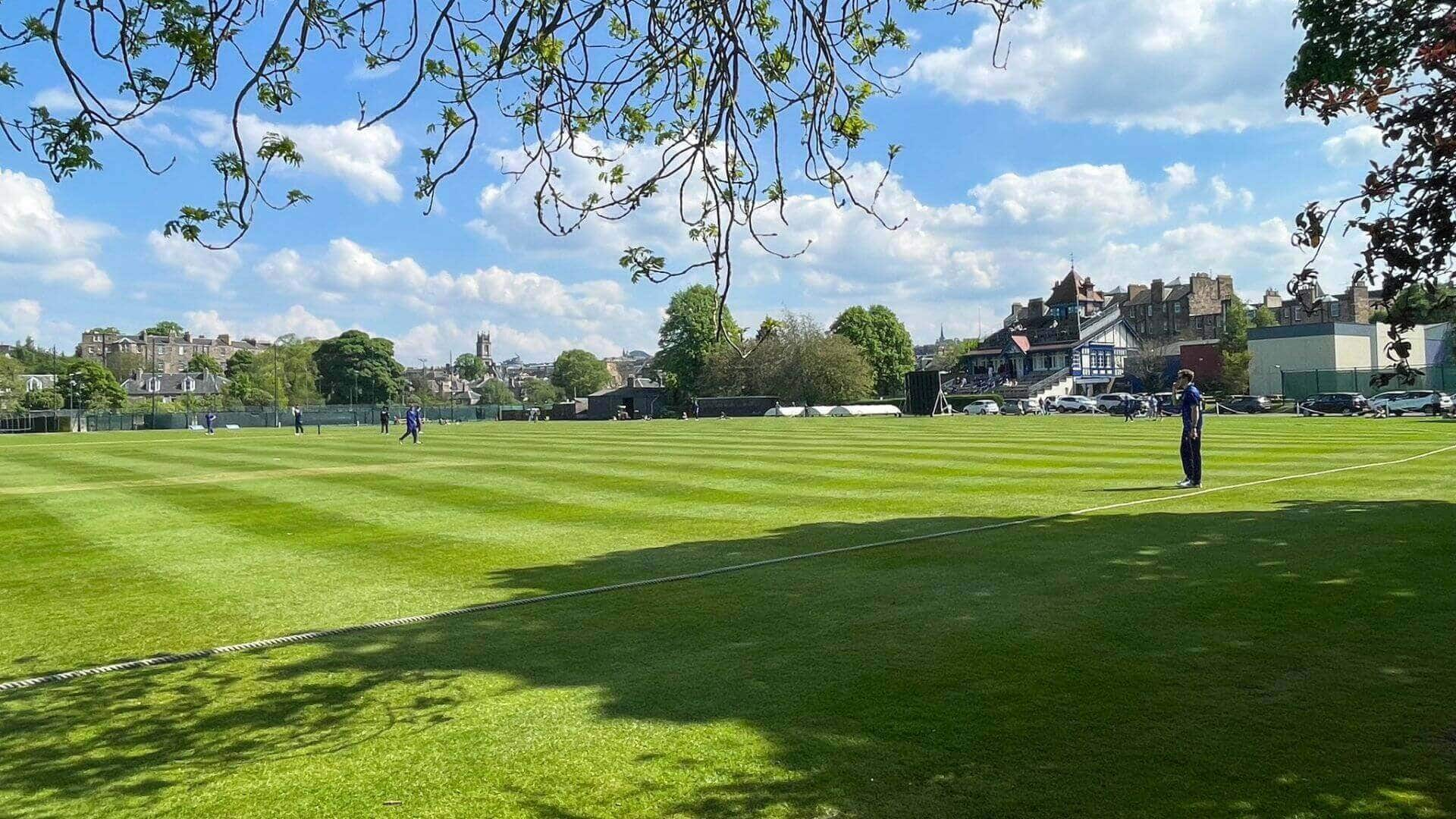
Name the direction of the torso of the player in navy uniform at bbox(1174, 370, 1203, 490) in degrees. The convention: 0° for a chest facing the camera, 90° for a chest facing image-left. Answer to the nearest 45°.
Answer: approximately 90°

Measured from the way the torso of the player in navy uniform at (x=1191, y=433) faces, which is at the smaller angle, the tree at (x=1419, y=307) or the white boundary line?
the white boundary line
